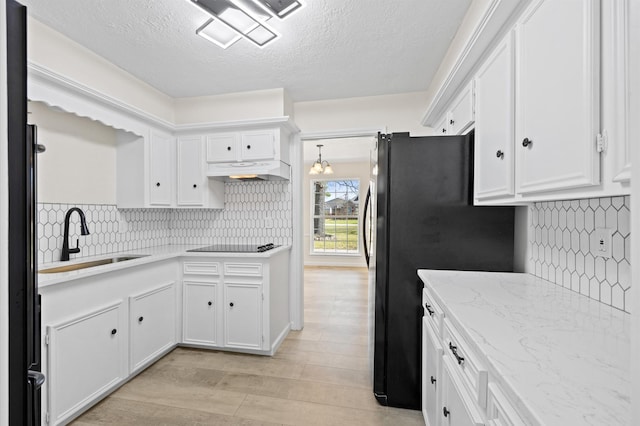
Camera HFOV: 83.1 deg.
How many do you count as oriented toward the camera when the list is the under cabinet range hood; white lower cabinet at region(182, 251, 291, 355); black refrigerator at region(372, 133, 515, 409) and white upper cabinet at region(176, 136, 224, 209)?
3

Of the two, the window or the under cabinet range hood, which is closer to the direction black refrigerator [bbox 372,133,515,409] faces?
the under cabinet range hood

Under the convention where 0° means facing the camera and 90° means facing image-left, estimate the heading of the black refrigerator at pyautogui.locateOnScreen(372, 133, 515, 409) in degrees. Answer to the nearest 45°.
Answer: approximately 90°

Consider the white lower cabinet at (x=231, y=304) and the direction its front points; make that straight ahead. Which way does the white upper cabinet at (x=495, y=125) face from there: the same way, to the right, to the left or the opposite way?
to the right

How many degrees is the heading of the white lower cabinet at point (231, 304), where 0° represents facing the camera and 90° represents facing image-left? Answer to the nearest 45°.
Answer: approximately 0°

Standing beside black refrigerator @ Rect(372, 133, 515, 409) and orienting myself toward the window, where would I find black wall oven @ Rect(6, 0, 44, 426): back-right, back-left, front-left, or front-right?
back-left

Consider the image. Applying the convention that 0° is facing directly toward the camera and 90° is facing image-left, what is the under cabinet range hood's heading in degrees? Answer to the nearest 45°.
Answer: approximately 0°
